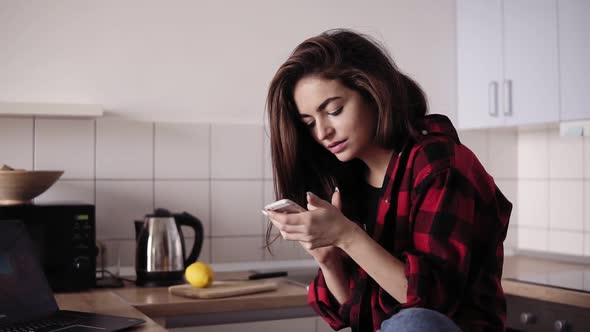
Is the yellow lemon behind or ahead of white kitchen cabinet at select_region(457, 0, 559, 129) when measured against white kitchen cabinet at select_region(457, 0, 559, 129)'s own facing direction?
ahead

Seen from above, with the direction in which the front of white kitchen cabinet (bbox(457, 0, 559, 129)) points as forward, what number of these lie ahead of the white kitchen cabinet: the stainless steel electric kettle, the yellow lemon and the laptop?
3

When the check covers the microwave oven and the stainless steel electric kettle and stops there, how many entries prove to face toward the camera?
1

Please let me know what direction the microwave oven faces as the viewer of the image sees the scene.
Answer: facing the viewer

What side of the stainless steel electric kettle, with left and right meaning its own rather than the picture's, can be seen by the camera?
left

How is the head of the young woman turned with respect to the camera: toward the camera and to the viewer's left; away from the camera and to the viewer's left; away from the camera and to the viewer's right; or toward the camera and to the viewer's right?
toward the camera and to the viewer's left

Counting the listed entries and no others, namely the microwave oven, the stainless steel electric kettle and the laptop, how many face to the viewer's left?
1

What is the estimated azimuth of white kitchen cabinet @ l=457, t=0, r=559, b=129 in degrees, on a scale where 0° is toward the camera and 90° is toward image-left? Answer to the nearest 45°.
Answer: approximately 45°

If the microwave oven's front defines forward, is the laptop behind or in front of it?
in front
